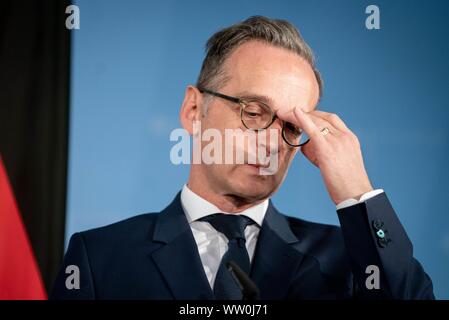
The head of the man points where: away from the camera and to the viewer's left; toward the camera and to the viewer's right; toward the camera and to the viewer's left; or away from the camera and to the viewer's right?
toward the camera and to the viewer's right

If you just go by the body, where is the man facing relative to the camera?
toward the camera
